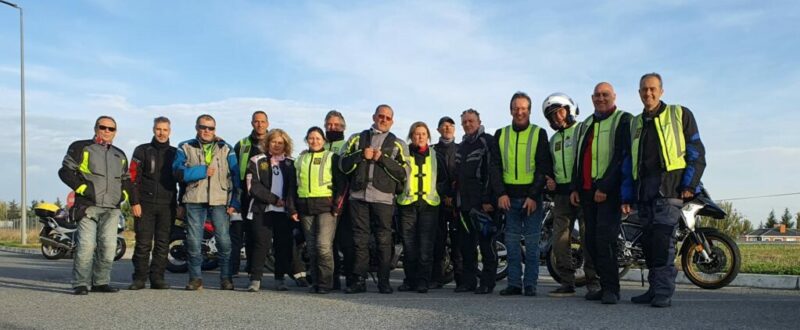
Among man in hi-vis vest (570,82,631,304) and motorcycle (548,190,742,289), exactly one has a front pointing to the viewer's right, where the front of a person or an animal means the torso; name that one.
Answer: the motorcycle

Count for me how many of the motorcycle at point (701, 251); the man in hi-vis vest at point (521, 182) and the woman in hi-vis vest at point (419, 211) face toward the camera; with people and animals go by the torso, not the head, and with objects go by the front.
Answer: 2

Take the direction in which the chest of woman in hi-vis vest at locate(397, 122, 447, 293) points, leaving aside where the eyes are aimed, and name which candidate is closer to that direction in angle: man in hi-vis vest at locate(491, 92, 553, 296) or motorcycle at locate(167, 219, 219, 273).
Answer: the man in hi-vis vest

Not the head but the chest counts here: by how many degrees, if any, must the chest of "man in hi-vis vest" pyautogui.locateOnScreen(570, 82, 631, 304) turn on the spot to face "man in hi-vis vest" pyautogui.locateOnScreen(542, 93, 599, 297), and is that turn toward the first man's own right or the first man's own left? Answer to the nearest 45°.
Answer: approximately 90° to the first man's own right

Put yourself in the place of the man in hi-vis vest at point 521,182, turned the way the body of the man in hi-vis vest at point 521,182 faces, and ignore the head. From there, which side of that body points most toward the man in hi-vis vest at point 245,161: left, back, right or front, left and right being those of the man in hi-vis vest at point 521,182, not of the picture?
right

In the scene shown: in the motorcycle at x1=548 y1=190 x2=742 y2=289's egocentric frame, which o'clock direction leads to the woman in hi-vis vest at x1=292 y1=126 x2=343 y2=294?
The woman in hi-vis vest is roughly at 5 o'clock from the motorcycle.

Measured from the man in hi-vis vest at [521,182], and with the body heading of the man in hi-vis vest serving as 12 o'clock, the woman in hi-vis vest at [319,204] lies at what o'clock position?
The woman in hi-vis vest is roughly at 3 o'clock from the man in hi-vis vest.

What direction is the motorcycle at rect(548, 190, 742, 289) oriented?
to the viewer's right

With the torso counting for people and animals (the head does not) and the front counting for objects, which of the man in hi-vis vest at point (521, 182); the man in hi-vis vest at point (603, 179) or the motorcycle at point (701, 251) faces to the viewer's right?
the motorcycle

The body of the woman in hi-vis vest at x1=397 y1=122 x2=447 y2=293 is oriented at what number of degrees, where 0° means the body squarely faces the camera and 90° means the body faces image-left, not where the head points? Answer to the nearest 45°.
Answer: approximately 0°

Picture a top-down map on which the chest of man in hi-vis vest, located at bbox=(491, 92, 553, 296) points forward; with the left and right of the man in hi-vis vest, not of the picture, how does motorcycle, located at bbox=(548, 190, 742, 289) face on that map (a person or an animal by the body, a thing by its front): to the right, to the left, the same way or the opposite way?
to the left

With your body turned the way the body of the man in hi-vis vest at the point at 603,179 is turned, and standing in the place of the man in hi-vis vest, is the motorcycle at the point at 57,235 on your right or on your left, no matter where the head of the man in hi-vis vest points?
on your right

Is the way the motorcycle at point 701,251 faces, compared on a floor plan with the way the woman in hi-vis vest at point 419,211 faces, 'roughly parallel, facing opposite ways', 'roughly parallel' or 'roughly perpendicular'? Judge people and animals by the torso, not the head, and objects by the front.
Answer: roughly perpendicular
